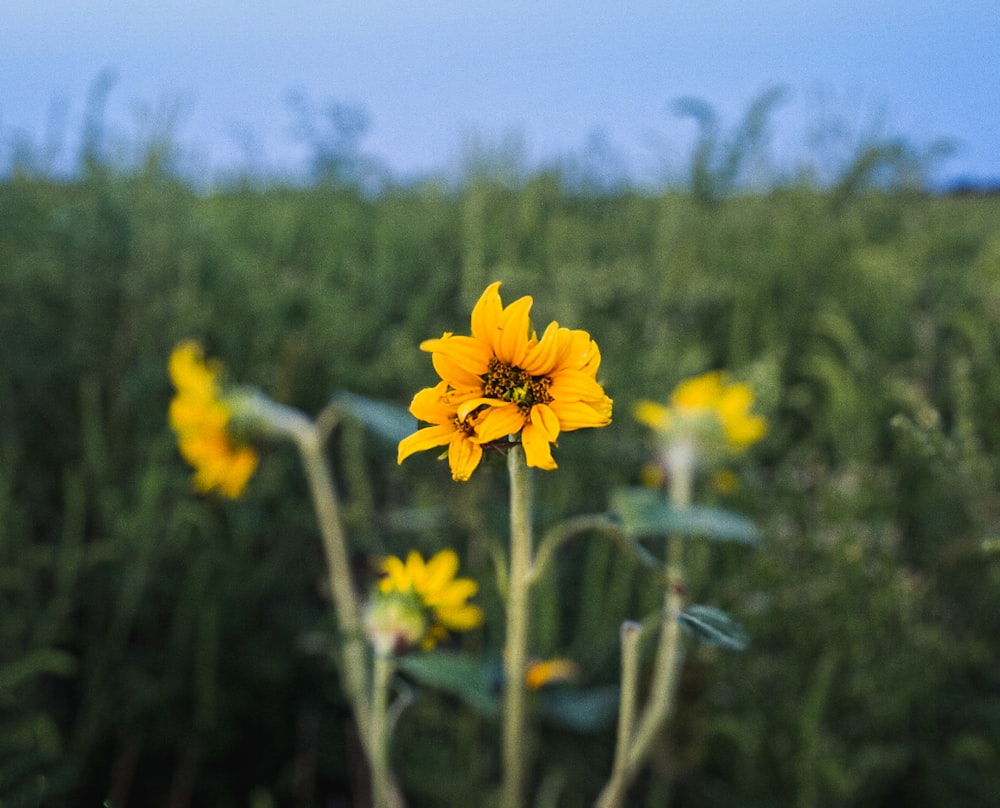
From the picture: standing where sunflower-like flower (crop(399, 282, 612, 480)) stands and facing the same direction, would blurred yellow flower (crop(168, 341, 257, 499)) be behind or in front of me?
behind

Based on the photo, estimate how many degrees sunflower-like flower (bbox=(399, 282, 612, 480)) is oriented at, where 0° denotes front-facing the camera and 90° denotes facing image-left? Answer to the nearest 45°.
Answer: approximately 0°

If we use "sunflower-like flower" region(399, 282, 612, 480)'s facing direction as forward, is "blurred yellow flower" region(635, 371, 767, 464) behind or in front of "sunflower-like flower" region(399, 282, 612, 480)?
behind
